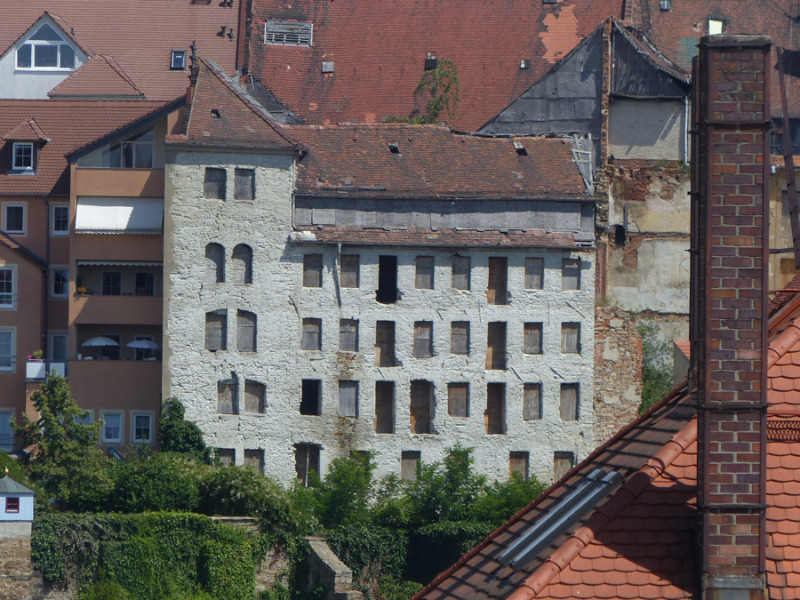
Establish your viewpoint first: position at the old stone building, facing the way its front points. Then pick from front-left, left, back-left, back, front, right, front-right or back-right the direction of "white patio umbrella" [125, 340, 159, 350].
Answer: right

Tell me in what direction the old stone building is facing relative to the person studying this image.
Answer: facing the viewer

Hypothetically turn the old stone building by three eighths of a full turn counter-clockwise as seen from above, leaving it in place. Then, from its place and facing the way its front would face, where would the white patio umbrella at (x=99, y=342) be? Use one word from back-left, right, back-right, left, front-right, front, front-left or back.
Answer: back-left

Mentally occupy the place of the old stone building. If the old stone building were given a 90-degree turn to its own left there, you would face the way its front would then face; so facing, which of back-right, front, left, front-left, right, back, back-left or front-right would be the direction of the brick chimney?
right

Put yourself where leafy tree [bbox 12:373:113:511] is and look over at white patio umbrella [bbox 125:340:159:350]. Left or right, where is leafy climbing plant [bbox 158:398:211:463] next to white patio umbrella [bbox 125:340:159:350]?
right
